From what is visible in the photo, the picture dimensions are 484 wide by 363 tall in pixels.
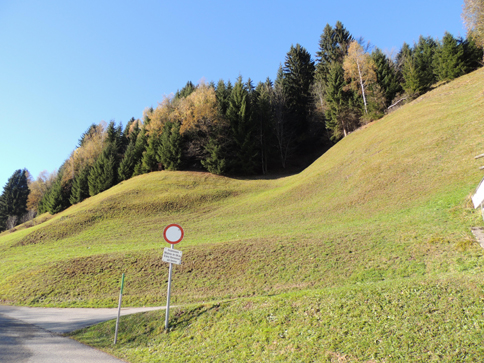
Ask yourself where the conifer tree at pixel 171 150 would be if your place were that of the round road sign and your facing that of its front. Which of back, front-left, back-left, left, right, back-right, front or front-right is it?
back

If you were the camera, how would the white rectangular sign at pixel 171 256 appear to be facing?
facing the viewer

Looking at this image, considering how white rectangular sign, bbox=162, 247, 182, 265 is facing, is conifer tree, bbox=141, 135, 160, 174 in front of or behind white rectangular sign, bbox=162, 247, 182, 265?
behind

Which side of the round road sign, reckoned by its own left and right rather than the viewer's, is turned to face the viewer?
front

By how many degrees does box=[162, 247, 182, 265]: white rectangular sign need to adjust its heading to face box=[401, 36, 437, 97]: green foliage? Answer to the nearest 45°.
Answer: approximately 135° to its left

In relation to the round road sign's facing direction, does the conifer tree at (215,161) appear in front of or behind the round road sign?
behind

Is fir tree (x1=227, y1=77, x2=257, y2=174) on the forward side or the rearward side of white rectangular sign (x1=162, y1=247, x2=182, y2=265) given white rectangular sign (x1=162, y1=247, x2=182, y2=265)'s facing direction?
on the rearward side

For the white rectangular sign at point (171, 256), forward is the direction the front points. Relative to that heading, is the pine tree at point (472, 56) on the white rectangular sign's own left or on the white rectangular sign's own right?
on the white rectangular sign's own left

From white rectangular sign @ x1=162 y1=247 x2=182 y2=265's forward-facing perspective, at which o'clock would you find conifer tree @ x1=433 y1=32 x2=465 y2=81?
The conifer tree is roughly at 8 o'clock from the white rectangular sign.

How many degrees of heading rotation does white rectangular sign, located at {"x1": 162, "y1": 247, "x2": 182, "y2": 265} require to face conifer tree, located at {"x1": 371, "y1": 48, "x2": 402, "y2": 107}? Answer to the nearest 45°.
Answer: approximately 135° to its left

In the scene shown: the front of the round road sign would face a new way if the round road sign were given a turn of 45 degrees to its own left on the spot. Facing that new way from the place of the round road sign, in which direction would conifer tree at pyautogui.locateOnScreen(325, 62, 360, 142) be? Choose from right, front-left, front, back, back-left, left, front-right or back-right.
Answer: left

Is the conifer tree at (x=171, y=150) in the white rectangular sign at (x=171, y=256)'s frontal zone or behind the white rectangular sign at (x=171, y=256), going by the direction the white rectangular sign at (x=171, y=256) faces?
behind

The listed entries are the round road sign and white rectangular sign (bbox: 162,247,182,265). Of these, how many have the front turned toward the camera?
2
